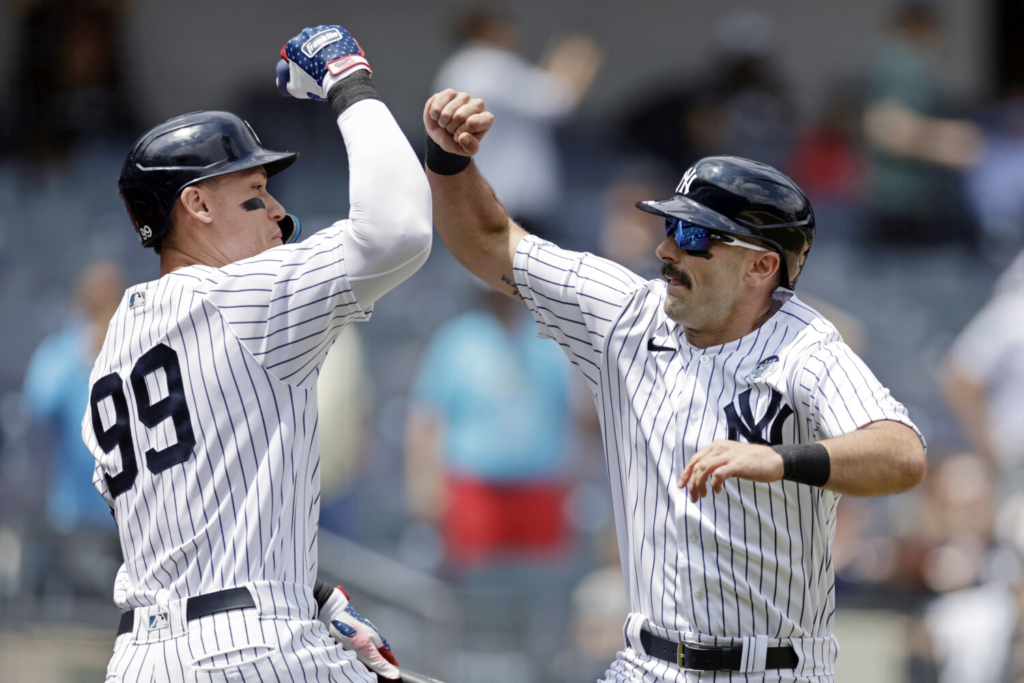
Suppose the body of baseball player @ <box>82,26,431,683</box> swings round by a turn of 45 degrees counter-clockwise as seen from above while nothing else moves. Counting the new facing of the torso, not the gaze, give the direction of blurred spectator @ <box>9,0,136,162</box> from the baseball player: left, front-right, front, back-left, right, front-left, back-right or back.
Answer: front

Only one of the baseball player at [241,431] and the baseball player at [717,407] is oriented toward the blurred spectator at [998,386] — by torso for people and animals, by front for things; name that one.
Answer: the baseball player at [241,431]

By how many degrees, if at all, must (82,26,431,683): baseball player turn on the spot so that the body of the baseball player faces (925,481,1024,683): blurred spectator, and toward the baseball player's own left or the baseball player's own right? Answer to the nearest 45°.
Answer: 0° — they already face them

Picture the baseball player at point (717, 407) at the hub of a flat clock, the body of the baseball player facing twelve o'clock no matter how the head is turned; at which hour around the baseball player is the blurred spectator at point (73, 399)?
The blurred spectator is roughly at 3 o'clock from the baseball player.

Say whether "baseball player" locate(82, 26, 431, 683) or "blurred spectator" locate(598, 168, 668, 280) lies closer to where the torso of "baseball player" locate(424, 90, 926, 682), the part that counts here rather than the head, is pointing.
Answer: the baseball player

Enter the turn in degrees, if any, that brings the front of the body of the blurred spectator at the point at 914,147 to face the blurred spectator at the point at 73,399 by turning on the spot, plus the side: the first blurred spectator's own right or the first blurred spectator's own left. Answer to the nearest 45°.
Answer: approximately 135° to the first blurred spectator's own right

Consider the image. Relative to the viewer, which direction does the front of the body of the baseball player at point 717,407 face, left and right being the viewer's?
facing the viewer and to the left of the viewer

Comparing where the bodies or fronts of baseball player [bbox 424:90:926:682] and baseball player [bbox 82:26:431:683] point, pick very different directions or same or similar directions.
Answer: very different directions

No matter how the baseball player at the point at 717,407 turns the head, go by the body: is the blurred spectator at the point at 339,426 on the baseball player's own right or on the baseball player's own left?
on the baseball player's own right

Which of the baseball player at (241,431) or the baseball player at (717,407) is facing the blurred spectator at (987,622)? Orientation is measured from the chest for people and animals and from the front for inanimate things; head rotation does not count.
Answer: the baseball player at (241,431)

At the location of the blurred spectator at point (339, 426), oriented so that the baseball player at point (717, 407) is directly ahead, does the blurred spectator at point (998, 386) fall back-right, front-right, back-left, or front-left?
front-left

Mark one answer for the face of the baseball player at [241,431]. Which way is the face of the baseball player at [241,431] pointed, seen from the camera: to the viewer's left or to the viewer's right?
to the viewer's right

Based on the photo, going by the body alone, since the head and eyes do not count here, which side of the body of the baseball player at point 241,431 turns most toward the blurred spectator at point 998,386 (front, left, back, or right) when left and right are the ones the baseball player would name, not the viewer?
front

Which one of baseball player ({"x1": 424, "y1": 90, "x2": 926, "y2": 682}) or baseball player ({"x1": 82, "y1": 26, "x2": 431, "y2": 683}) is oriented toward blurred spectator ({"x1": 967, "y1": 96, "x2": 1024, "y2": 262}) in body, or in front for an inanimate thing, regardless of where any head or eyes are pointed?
baseball player ({"x1": 82, "y1": 26, "x2": 431, "y2": 683})
